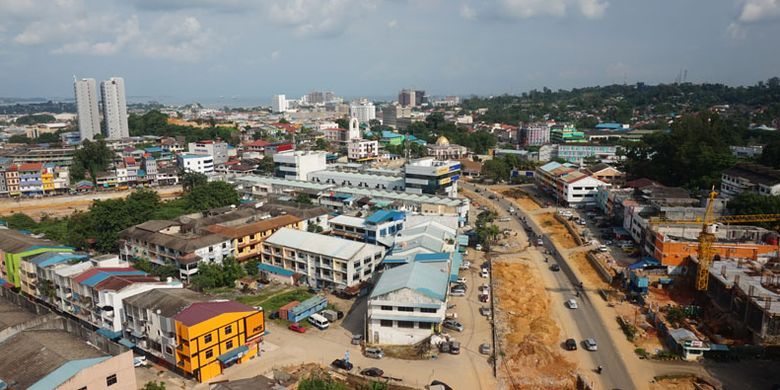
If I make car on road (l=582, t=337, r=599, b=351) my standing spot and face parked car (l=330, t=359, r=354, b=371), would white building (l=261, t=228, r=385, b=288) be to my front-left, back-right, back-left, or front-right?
front-right

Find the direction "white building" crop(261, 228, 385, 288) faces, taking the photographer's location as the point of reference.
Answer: facing the viewer and to the left of the viewer

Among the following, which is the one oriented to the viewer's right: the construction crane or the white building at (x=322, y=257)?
the construction crane

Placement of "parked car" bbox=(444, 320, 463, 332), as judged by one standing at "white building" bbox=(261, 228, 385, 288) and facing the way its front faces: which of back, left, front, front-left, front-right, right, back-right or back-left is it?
left

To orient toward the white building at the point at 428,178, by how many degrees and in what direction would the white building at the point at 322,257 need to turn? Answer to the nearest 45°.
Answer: approximately 180°

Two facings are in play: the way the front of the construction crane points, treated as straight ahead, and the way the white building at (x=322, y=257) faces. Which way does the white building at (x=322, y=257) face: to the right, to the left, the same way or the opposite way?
to the right

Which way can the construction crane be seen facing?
to the viewer's right

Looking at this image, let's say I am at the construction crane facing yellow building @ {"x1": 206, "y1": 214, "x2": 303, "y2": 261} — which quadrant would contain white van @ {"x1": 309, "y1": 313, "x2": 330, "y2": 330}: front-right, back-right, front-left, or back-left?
front-left

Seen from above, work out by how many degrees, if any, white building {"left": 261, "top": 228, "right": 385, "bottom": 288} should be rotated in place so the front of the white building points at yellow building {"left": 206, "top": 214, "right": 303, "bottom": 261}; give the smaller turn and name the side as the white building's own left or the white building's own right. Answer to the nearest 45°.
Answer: approximately 90° to the white building's own right

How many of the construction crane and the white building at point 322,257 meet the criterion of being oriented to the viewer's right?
1

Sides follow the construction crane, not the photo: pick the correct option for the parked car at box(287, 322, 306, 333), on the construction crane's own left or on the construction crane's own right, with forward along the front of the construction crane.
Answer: on the construction crane's own right

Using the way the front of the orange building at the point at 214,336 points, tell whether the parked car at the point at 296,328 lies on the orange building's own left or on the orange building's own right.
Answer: on the orange building's own left
